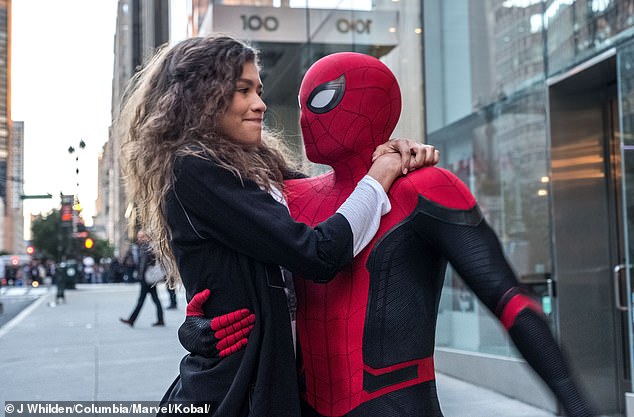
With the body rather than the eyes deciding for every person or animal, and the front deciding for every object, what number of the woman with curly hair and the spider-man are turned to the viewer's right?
1

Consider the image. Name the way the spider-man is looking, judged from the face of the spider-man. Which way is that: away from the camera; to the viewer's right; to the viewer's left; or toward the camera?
to the viewer's left

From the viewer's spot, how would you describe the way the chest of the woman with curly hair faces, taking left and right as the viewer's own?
facing to the right of the viewer

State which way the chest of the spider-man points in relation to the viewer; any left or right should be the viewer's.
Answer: facing the viewer and to the left of the viewer

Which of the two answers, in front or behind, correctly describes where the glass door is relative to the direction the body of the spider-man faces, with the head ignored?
behind

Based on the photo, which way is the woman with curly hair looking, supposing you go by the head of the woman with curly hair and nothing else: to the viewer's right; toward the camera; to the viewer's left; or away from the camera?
to the viewer's right

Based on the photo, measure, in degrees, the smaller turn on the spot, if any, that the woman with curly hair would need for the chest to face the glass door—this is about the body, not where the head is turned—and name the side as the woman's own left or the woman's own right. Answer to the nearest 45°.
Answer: approximately 45° to the woman's own left
